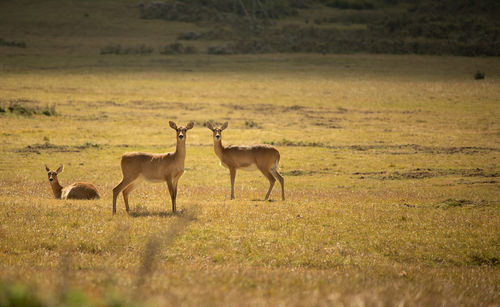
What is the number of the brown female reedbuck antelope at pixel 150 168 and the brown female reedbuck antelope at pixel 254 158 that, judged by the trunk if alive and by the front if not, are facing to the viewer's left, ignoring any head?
1

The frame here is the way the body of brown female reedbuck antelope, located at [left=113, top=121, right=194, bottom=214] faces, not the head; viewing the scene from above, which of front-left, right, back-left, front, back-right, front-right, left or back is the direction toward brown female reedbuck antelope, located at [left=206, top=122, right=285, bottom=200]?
front-left

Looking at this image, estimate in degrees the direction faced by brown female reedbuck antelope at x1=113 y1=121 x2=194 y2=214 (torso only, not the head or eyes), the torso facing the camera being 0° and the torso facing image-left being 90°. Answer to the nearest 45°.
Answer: approximately 270°

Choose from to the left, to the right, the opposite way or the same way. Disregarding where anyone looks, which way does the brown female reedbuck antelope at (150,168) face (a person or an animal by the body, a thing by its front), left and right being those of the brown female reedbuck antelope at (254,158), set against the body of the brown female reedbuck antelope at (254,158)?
the opposite way

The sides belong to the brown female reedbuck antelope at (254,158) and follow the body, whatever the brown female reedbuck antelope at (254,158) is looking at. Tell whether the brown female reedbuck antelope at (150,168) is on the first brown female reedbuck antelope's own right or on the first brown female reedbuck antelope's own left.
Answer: on the first brown female reedbuck antelope's own left

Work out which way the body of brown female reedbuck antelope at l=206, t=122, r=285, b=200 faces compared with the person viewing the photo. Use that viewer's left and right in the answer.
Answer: facing to the left of the viewer
